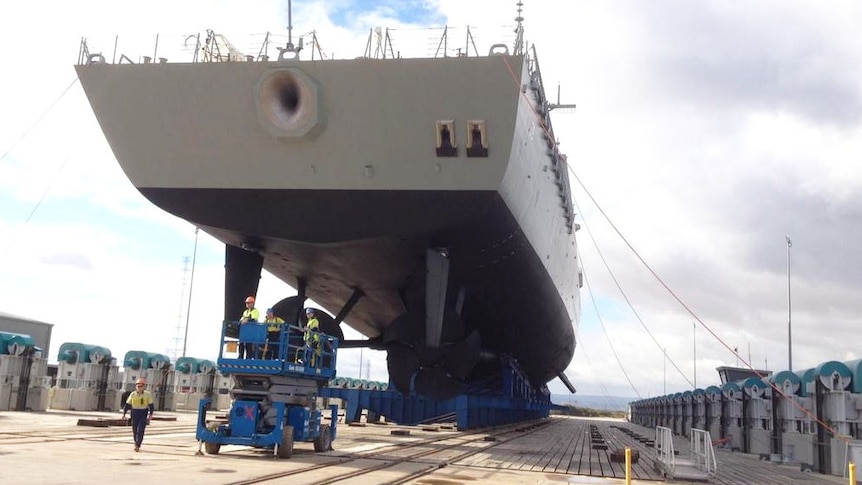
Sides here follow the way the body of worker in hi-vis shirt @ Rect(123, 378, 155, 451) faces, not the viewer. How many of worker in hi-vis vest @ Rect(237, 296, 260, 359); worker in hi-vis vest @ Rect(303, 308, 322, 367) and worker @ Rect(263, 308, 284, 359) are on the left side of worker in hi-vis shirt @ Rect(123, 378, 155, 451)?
3

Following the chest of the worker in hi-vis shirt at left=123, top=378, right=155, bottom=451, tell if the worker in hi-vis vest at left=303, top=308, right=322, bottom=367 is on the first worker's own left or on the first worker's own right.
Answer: on the first worker's own left

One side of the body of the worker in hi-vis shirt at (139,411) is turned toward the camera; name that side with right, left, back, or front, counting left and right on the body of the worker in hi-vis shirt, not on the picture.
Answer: front

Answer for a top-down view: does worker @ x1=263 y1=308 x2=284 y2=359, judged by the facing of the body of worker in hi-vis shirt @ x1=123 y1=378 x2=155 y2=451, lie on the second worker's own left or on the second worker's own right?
on the second worker's own left

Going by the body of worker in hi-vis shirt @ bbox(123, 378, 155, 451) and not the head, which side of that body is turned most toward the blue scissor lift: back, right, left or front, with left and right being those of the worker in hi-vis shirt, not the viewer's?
left

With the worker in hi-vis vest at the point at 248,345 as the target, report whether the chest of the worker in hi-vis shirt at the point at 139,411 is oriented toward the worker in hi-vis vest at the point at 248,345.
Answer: no
